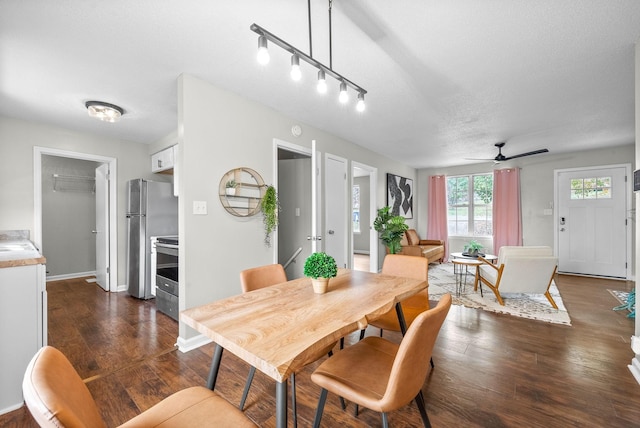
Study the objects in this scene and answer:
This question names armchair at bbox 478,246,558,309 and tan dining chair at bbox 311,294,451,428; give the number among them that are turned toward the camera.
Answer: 0

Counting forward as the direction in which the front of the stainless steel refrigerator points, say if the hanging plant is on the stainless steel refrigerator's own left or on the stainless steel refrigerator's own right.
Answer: on the stainless steel refrigerator's own left

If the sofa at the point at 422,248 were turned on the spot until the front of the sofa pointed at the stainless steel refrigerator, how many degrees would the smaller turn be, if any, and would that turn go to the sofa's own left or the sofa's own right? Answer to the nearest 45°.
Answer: approximately 90° to the sofa's own right

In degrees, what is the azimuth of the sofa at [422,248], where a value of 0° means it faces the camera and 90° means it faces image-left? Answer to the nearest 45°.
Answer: approximately 315°

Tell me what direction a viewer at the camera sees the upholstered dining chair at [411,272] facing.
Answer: facing the viewer and to the left of the viewer

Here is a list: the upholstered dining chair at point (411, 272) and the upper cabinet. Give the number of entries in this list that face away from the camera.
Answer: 0

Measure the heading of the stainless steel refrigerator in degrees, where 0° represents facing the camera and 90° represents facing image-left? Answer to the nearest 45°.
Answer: approximately 45°

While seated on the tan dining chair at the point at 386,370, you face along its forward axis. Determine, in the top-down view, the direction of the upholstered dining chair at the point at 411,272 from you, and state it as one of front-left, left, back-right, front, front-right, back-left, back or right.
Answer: front-right

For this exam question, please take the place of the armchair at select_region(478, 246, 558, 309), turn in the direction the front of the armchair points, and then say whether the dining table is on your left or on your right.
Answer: on your left

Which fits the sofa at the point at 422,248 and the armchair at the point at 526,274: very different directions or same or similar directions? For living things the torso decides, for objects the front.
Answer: very different directions
